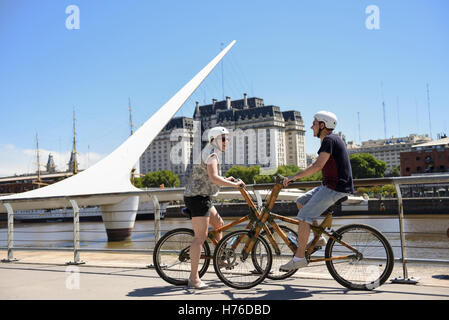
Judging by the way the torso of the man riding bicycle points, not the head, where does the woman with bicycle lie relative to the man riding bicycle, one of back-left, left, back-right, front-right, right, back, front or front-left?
front

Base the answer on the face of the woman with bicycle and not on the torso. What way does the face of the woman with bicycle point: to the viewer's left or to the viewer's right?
to the viewer's right

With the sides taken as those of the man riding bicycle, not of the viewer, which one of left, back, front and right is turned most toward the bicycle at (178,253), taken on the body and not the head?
front

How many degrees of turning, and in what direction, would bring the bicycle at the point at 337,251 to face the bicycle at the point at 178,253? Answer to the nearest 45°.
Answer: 0° — it already faces it

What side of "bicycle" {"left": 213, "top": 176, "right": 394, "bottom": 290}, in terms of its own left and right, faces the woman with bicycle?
front

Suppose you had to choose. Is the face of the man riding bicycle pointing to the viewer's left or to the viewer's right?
to the viewer's left

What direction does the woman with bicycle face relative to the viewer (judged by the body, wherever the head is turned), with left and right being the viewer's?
facing to the right of the viewer

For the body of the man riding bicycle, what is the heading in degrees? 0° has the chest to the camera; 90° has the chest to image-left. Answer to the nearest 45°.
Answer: approximately 90°

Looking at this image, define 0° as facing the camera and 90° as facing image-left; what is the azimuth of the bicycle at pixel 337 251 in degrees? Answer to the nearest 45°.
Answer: approximately 90°

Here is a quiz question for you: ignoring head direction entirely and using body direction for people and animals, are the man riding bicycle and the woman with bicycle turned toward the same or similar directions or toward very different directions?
very different directions

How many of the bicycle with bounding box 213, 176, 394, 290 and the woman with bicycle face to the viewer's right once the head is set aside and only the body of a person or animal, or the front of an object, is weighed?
1

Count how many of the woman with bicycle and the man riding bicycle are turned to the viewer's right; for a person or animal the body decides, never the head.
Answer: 1
